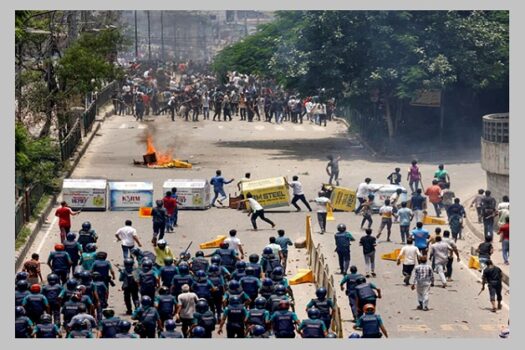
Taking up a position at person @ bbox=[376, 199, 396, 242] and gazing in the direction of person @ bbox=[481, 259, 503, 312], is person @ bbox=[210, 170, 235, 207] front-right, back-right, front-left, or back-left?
back-right

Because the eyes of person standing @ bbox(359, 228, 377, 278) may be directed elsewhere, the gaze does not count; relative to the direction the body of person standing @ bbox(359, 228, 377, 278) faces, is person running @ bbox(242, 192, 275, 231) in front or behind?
in front

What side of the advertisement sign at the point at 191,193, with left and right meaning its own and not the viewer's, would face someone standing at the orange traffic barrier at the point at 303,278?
front

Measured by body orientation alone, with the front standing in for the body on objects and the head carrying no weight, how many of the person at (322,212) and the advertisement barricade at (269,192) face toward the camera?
1

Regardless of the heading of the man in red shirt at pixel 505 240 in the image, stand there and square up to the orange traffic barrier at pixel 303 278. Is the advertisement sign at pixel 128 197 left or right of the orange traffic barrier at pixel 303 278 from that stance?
right

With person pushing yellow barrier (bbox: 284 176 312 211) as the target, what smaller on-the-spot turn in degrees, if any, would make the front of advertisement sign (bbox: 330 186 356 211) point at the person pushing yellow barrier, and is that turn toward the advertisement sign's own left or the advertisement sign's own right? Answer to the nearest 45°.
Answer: approximately 90° to the advertisement sign's own right

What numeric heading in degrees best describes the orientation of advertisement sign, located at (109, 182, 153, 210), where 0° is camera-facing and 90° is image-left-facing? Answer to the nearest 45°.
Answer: approximately 0°

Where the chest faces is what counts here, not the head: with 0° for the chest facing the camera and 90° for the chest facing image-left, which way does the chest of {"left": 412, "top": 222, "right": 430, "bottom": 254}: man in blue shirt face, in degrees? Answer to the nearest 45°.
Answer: approximately 180°

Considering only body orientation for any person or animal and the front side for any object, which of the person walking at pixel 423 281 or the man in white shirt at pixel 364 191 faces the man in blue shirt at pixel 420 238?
the person walking

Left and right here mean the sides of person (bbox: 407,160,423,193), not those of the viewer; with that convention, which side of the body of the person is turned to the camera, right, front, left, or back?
back
